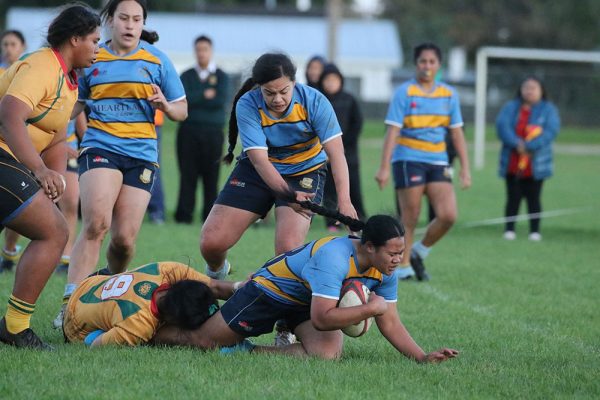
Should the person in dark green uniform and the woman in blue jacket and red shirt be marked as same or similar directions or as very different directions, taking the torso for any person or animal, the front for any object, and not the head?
same or similar directions

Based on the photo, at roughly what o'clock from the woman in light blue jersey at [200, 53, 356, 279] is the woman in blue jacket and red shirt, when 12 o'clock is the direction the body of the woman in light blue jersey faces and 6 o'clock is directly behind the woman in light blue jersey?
The woman in blue jacket and red shirt is roughly at 7 o'clock from the woman in light blue jersey.

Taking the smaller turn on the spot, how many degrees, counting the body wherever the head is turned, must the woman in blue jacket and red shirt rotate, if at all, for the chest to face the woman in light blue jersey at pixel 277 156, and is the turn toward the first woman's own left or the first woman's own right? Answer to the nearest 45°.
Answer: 0° — they already face them

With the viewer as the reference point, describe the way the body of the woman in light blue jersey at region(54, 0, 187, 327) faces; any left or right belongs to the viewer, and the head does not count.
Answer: facing the viewer

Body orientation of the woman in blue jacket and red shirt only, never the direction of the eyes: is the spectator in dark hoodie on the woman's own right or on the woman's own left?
on the woman's own right

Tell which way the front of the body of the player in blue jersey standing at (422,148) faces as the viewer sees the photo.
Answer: toward the camera

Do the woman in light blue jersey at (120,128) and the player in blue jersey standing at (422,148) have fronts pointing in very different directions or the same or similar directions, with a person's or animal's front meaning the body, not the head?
same or similar directions

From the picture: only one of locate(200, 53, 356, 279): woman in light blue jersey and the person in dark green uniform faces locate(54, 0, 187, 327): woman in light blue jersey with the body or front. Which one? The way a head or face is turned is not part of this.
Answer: the person in dark green uniform

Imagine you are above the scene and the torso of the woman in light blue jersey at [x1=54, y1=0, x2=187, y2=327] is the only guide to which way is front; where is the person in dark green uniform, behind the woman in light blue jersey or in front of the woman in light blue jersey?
behind

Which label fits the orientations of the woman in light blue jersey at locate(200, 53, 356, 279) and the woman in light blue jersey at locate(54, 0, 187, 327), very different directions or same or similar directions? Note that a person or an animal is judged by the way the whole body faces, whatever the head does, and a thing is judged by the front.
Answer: same or similar directions

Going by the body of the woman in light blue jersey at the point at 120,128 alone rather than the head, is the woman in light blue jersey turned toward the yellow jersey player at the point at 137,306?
yes

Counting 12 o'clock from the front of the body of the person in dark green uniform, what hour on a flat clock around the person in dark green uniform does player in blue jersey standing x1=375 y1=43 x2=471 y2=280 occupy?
The player in blue jersey standing is roughly at 11 o'clock from the person in dark green uniform.
